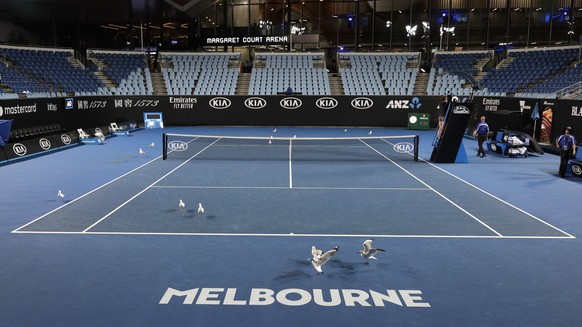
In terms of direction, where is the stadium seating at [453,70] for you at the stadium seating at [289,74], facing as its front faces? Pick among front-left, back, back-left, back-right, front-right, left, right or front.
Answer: left

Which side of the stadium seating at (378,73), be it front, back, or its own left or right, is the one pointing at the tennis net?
front

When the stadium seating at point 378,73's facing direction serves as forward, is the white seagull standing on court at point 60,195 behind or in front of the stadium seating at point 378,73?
in front

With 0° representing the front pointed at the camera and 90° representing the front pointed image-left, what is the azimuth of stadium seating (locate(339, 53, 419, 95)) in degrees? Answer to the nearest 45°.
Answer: approximately 0°

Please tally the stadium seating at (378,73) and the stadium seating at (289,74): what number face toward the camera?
2

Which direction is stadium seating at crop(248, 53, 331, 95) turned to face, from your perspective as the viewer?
facing the viewer

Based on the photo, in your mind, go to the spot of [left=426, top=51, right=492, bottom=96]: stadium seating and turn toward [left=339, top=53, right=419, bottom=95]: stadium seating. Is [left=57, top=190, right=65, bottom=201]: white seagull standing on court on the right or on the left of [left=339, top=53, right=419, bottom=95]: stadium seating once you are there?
left

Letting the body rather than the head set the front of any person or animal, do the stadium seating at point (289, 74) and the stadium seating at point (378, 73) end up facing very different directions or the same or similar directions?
same or similar directions

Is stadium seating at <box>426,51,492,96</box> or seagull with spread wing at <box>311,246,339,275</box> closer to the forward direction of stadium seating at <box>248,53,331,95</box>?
the seagull with spread wing

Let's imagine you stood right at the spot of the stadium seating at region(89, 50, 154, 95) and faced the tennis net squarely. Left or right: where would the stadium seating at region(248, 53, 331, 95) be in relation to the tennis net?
left

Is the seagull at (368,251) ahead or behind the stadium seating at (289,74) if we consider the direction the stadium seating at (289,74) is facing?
ahead

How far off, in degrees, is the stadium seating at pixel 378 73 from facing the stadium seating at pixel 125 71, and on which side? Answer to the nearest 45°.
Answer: approximately 90° to its right

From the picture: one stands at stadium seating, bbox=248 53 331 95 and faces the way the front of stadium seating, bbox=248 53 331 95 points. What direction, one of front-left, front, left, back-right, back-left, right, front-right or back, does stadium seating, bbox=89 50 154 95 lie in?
right

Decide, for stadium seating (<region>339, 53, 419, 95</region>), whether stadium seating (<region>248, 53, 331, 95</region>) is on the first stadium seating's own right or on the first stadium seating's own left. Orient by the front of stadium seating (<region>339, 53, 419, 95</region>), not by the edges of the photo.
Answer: on the first stadium seating's own right

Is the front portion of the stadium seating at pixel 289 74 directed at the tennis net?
yes

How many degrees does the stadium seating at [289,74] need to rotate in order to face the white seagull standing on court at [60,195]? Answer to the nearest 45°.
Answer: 0° — it already faces it

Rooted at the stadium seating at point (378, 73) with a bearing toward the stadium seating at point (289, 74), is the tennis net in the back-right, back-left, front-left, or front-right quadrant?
front-left
